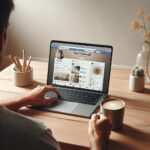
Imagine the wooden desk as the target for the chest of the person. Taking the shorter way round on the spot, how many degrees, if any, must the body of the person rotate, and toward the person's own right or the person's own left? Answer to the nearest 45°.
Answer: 0° — they already face it

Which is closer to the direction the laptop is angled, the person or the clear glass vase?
the person

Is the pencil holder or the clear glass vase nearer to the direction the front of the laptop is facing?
the pencil holder

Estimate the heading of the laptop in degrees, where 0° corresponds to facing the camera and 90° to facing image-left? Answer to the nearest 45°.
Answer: approximately 45°

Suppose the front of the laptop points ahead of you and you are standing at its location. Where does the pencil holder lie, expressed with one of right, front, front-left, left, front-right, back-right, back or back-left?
front-right

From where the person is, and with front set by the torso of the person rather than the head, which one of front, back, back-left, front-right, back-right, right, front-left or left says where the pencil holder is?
front-left

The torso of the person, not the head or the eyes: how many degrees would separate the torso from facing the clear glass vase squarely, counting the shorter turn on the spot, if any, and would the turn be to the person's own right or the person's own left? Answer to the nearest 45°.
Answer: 0° — they already face it

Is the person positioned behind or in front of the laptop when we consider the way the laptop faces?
in front

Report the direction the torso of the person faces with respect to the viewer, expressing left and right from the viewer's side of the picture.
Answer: facing away from the viewer and to the right of the viewer

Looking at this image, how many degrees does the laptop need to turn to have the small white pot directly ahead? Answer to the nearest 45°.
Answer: approximately 135° to its left

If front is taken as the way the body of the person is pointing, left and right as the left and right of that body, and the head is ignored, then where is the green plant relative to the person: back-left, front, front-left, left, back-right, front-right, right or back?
front

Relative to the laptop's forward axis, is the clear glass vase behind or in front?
behind

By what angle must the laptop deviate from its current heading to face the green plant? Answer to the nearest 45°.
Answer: approximately 135° to its left

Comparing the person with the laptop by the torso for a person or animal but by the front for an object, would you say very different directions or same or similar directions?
very different directions
